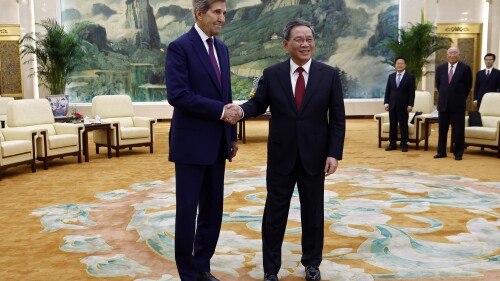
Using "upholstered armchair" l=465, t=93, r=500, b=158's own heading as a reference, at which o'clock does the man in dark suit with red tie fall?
The man in dark suit with red tie is roughly at 11 o'clock from the upholstered armchair.

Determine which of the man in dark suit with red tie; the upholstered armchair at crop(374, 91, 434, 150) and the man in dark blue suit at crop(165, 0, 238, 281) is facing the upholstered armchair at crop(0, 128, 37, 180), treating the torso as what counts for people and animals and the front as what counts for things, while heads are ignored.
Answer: the upholstered armchair at crop(374, 91, 434, 150)

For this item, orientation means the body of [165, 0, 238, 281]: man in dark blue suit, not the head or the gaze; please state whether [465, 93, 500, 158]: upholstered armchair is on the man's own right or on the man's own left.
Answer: on the man's own left

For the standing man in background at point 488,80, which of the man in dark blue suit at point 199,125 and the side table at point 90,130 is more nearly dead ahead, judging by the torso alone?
the man in dark blue suit

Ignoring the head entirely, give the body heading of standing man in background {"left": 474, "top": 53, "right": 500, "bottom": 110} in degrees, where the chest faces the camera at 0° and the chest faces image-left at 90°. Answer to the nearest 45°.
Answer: approximately 0°

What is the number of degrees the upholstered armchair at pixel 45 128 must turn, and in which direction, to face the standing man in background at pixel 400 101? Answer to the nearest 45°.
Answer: approximately 45° to its left

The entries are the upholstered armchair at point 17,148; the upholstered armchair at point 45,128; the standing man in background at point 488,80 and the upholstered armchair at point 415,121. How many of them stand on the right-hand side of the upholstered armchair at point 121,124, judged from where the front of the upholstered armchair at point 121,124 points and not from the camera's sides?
2

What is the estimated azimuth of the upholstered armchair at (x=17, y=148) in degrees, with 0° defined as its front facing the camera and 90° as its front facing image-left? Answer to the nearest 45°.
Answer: approximately 315°

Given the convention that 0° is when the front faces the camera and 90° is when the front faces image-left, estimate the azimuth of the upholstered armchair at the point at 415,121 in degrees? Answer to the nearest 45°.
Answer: approximately 45°

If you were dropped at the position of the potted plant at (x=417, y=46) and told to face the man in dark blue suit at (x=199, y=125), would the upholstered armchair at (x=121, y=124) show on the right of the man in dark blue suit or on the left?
right

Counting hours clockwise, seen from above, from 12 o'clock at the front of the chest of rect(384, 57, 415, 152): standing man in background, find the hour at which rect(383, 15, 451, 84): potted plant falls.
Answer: The potted plant is roughly at 6 o'clock from the standing man in background.

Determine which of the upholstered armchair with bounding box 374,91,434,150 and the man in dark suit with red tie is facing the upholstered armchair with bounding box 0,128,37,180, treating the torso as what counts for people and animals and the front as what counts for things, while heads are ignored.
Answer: the upholstered armchair with bounding box 374,91,434,150

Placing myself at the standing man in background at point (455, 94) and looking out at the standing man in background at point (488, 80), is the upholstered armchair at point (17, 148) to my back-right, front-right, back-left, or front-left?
back-left
